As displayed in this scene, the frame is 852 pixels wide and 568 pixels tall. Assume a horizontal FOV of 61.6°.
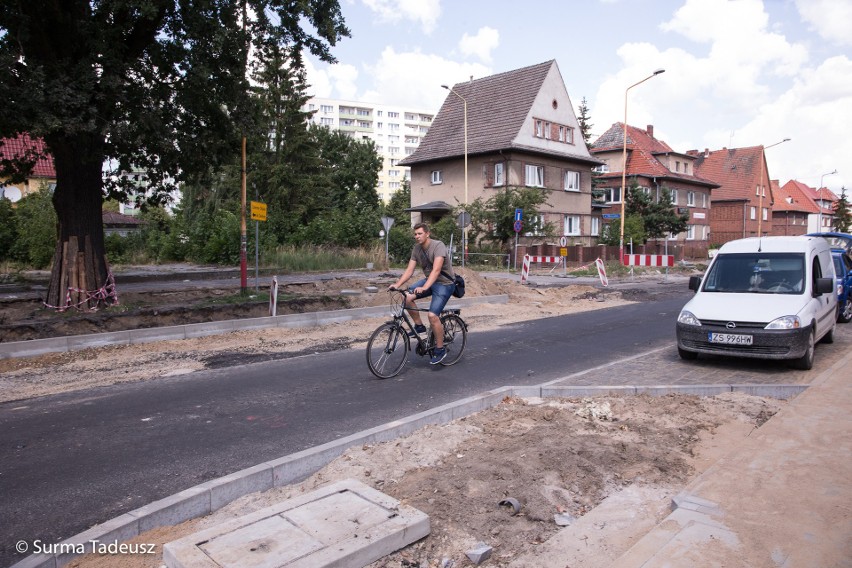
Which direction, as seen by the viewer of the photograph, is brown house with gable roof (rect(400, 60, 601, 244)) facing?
facing the viewer and to the right of the viewer

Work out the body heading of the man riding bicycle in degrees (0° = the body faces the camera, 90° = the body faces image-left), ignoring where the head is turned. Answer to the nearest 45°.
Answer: approximately 45°

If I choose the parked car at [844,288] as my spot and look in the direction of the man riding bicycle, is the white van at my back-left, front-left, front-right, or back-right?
front-left

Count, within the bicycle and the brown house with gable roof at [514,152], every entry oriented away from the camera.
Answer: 0

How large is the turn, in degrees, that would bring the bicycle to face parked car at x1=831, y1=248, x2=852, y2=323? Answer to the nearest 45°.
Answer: approximately 180°

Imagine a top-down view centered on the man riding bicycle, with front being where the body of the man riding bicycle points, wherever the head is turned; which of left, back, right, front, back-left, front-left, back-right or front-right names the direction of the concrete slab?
front-left

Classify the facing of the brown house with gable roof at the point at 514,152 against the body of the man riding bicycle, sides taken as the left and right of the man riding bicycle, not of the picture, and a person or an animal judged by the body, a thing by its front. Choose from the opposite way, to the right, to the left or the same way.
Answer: to the left

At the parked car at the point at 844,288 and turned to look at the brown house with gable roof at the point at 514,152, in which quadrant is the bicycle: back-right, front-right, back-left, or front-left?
back-left

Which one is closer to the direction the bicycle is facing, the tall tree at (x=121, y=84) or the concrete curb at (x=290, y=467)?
the concrete curb

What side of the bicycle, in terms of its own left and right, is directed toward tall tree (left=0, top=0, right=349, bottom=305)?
right

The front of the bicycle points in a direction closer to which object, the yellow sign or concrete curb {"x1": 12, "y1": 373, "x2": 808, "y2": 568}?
the concrete curb

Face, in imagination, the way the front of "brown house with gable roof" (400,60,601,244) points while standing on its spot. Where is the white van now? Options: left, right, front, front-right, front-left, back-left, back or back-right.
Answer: front-right

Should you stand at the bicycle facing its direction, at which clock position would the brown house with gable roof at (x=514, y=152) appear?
The brown house with gable roof is roughly at 5 o'clock from the bicycle.

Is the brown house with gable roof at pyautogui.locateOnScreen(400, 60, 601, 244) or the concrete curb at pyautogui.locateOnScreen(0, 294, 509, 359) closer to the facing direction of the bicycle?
the concrete curb
